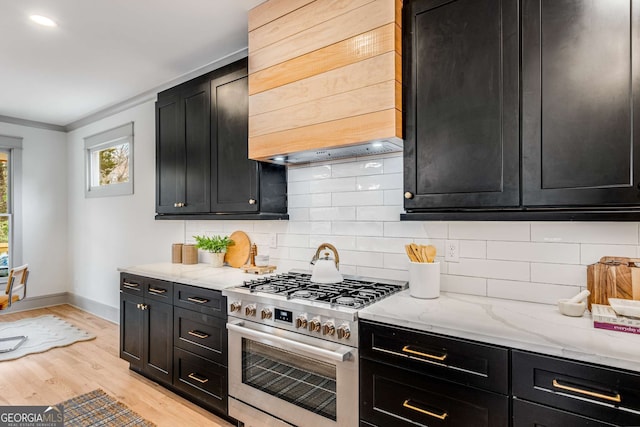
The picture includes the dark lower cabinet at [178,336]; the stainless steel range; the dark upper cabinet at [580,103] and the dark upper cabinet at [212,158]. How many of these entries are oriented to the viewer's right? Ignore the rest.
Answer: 0

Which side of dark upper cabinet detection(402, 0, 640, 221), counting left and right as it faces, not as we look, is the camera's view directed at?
front

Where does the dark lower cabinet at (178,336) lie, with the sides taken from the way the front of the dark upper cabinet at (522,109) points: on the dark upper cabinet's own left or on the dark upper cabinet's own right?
on the dark upper cabinet's own right

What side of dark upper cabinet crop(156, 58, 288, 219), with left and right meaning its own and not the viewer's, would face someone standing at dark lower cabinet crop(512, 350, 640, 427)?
left

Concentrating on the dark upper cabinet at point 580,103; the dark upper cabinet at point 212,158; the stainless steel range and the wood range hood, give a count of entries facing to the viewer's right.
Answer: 0

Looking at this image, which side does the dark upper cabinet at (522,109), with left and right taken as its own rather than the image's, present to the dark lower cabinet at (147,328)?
right

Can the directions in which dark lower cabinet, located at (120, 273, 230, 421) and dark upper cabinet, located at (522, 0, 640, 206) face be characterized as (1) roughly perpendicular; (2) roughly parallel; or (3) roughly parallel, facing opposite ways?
roughly parallel

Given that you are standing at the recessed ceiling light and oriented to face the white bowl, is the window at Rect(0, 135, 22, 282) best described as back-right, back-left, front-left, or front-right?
back-left

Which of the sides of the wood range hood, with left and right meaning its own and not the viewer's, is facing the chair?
right

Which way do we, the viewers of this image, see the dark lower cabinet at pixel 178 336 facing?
facing the viewer and to the left of the viewer

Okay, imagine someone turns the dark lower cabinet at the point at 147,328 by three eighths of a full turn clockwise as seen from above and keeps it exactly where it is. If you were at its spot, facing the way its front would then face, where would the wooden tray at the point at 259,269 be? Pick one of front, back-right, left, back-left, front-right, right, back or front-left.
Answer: back-right

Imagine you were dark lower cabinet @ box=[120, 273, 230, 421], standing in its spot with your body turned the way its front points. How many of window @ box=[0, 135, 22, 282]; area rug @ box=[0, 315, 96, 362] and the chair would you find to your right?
3

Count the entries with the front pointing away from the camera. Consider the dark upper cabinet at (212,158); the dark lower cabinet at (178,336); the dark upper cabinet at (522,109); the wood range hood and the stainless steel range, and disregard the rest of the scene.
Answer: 0

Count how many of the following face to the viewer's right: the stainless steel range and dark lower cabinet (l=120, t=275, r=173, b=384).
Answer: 0

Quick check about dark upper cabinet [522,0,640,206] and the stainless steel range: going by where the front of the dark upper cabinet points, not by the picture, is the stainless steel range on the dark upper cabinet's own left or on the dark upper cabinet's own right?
on the dark upper cabinet's own right

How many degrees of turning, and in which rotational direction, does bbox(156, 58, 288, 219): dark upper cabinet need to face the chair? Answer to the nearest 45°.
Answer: approximately 90° to its right
